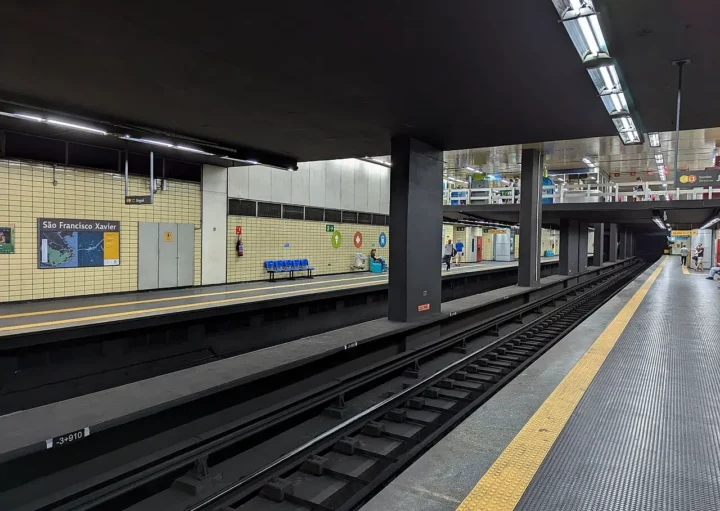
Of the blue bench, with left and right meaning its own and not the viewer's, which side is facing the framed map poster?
right

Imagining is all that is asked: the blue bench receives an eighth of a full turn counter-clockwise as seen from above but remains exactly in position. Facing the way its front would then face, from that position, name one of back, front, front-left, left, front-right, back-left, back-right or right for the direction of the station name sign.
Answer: back-right

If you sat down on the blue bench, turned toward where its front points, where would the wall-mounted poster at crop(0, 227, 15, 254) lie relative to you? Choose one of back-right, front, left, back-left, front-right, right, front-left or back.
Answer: right

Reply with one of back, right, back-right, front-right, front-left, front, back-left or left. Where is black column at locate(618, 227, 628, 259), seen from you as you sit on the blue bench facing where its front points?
left

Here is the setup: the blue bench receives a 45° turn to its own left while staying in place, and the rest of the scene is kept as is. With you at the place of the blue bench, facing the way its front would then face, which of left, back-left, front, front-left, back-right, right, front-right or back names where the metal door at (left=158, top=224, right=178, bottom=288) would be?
back-right

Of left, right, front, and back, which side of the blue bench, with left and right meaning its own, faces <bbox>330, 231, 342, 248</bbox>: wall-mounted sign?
left

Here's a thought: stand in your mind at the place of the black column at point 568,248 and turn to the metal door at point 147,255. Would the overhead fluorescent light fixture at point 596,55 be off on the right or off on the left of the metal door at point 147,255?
left

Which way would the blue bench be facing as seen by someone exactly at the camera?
facing the viewer and to the right of the viewer

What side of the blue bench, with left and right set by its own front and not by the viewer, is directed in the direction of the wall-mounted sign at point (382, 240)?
left

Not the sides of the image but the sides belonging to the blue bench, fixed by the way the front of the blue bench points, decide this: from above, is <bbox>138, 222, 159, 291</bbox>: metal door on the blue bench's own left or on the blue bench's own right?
on the blue bench's own right

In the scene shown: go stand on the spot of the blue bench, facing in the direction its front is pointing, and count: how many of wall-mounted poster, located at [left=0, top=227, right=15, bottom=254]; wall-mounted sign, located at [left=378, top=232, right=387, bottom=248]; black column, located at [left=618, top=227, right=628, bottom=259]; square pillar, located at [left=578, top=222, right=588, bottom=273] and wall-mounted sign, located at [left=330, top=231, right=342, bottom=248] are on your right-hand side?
1

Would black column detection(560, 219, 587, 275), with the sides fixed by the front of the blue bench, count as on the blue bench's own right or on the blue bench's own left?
on the blue bench's own left
